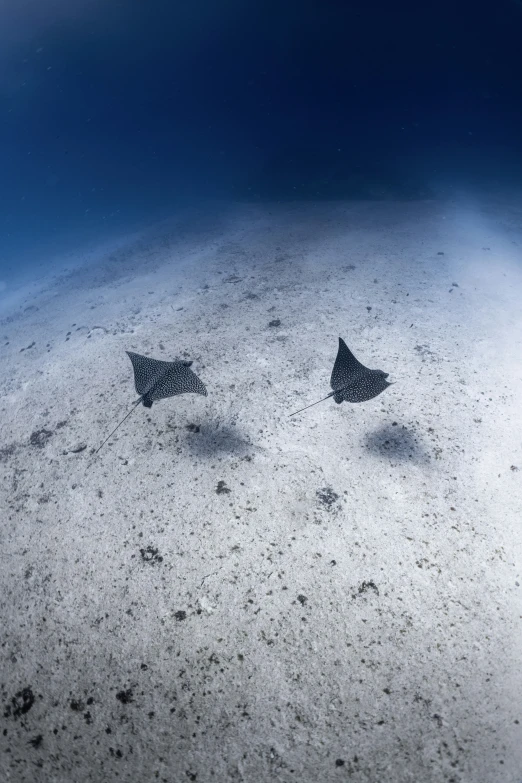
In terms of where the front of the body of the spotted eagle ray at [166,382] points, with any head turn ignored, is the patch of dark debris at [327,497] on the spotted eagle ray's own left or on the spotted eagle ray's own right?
on the spotted eagle ray's own right

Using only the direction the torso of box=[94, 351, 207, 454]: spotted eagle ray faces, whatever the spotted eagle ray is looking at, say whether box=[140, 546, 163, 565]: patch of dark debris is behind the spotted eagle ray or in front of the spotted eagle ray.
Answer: behind

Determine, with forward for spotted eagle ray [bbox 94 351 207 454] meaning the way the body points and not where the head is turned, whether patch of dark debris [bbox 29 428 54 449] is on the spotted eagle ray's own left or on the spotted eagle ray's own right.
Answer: on the spotted eagle ray's own left

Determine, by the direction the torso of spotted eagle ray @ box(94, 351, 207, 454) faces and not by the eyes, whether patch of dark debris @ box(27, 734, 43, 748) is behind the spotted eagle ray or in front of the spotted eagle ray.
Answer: behind

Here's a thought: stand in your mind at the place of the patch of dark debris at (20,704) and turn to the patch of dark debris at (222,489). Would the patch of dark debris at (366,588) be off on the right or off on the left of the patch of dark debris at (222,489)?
right

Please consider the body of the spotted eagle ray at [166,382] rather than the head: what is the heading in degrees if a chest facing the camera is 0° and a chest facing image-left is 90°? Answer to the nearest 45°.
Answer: approximately 225°

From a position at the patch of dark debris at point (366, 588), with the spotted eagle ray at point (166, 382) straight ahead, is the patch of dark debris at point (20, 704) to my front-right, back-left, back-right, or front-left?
front-left

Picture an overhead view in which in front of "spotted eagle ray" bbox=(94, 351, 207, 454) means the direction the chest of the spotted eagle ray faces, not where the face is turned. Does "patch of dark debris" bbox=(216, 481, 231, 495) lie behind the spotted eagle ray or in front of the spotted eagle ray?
behind

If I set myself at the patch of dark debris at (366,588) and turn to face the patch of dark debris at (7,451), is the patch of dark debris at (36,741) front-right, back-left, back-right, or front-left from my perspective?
front-left

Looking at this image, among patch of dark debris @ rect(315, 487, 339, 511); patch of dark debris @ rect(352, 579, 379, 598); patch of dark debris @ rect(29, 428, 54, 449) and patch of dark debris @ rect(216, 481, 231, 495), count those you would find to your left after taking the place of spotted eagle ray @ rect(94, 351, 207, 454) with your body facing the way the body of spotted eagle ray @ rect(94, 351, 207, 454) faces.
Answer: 1

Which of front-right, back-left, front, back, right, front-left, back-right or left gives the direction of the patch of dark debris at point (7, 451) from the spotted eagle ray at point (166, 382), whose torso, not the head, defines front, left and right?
left

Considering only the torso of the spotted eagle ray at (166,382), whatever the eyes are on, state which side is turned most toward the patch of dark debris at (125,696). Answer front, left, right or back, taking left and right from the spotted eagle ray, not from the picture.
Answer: back

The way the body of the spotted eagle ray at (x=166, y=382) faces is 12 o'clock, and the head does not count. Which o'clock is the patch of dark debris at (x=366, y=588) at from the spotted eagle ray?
The patch of dark debris is roughly at 4 o'clock from the spotted eagle ray.

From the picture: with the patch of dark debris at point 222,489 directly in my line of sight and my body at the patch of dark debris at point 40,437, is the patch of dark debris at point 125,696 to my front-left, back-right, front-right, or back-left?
front-right
